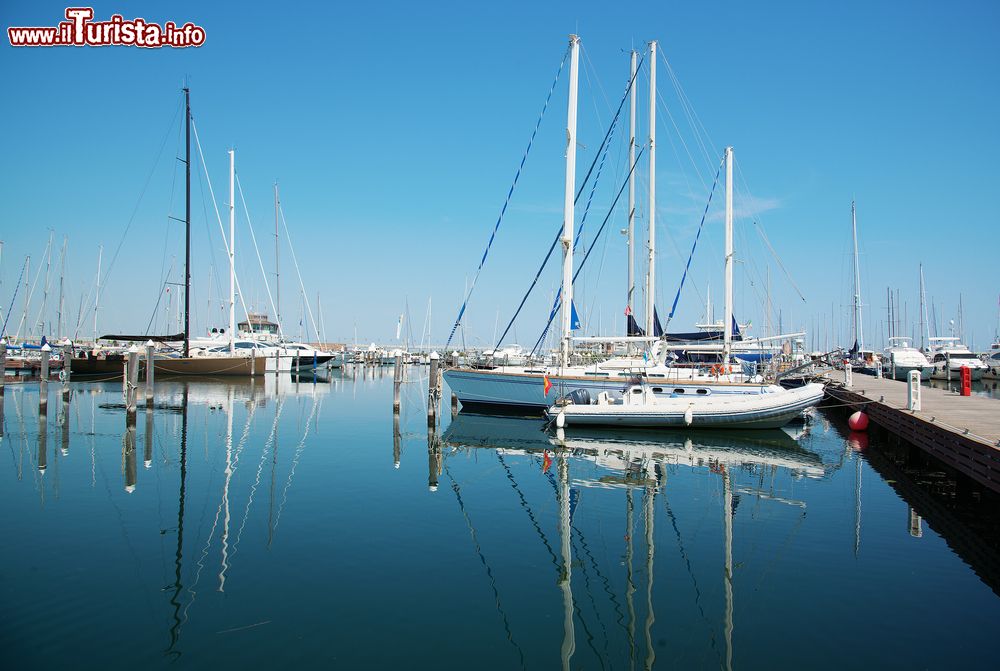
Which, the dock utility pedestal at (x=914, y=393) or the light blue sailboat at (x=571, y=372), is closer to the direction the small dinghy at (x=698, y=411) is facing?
the dock utility pedestal

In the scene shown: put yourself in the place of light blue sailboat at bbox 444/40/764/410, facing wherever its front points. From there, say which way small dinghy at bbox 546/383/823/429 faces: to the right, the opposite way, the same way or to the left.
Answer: the opposite way

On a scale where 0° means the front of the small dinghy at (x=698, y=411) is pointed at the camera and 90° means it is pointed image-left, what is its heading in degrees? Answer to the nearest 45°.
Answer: approximately 270°

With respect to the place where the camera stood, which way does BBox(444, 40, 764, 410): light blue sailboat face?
facing to the left of the viewer

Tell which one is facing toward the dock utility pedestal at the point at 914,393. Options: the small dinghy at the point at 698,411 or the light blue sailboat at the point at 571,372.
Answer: the small dinghy

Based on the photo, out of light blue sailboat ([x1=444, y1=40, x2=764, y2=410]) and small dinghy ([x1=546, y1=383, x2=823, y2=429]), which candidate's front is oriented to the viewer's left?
the light blue sailboat

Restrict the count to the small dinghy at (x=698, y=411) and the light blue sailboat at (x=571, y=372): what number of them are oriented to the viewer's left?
1

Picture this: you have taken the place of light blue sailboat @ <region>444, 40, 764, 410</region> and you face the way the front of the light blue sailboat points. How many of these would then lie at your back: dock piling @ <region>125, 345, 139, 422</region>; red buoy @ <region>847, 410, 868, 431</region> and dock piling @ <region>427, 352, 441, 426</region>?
1

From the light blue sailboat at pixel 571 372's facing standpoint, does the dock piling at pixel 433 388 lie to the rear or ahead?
ahead

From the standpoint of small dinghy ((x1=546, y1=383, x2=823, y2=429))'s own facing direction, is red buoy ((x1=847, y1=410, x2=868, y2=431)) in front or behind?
in front

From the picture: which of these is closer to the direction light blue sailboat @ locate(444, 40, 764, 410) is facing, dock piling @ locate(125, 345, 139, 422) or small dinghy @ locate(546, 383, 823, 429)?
the dock piling

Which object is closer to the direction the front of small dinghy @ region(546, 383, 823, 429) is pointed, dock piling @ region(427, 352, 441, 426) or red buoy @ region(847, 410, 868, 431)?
the red buoy
